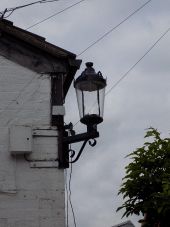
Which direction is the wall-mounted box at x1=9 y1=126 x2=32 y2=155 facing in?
toward the camera

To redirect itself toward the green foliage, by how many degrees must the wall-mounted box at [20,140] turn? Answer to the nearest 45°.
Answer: approximately 90° to its left
